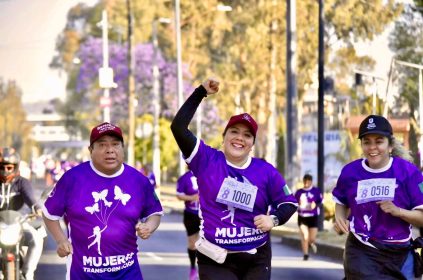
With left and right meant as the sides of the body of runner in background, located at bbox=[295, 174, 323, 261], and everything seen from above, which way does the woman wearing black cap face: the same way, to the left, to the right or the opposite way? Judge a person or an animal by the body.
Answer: the same way

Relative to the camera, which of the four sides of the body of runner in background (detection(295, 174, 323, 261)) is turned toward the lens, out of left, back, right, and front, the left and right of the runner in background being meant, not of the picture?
front

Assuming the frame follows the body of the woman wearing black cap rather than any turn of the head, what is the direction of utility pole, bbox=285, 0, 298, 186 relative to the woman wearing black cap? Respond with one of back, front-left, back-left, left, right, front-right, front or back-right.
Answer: back

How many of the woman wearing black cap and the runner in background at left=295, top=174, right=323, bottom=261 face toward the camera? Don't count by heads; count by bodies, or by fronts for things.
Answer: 2

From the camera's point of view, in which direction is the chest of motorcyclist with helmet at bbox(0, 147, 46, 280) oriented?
toward the camera

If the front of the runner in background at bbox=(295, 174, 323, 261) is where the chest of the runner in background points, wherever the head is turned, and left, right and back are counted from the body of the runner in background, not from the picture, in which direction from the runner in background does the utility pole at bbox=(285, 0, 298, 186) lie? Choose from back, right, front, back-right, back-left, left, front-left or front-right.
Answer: back

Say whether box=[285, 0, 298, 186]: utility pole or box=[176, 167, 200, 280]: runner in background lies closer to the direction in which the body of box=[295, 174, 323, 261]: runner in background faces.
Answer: the runner in background

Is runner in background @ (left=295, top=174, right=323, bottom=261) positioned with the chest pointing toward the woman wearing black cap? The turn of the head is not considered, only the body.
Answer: yes

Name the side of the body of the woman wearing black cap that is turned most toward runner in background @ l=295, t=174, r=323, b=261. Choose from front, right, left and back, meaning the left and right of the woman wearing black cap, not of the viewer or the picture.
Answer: back

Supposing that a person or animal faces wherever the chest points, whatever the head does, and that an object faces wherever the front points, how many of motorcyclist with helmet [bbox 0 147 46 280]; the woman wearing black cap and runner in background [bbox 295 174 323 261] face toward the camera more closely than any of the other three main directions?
3

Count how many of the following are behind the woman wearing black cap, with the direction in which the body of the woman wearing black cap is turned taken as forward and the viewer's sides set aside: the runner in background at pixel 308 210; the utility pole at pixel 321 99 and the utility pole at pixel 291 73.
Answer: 3
